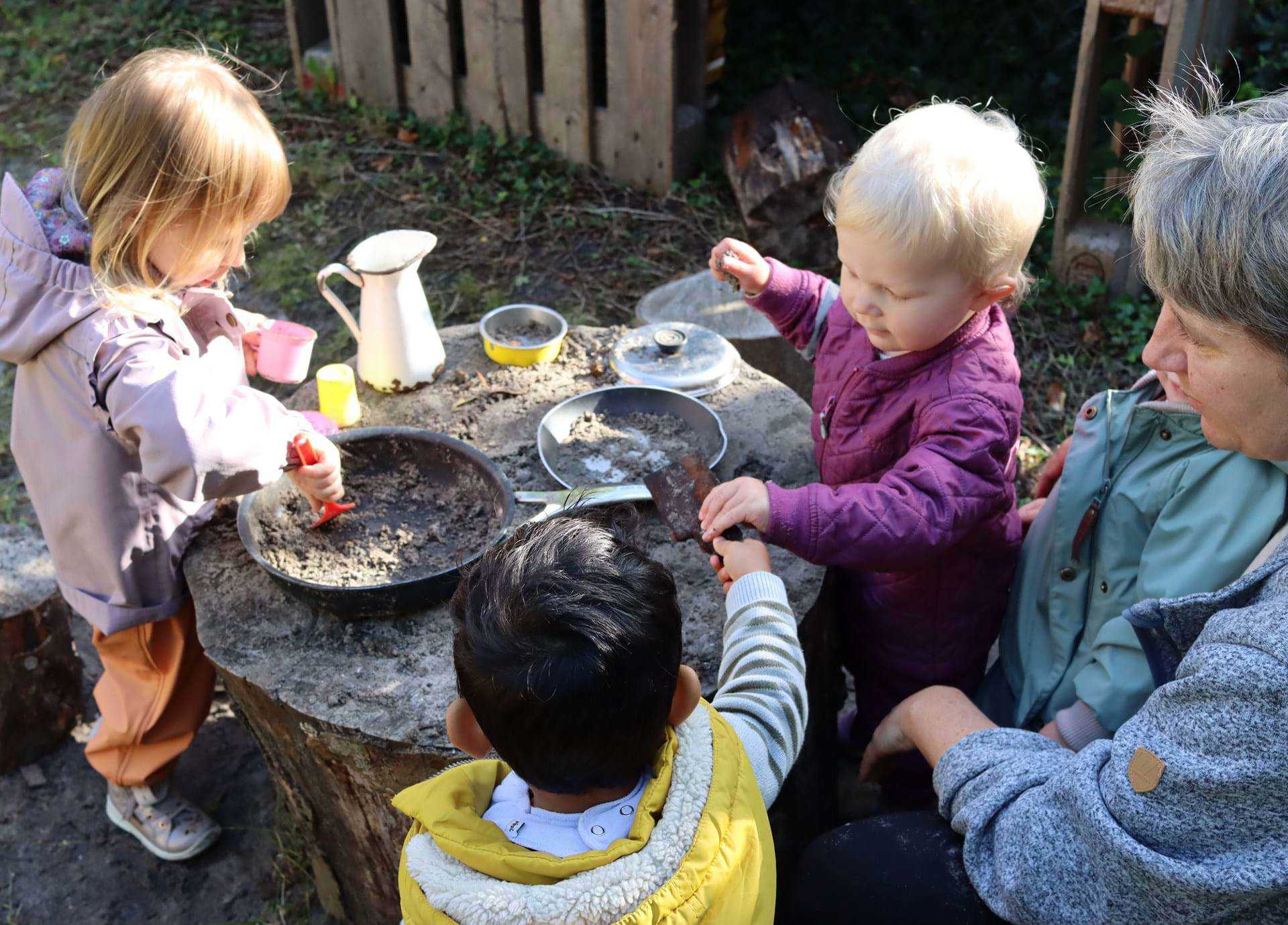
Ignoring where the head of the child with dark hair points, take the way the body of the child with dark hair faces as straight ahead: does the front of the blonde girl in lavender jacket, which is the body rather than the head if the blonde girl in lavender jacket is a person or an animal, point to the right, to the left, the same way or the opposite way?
to the right

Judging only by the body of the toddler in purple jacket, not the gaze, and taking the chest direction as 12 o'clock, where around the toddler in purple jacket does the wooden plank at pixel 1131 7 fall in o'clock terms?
The wooden plank is roughly at 5 o'clock from the toddler in purple jacket.

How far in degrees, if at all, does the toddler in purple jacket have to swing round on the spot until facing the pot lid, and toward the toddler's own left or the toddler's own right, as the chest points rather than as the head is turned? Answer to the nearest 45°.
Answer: approximately 90° to the toddler's own right

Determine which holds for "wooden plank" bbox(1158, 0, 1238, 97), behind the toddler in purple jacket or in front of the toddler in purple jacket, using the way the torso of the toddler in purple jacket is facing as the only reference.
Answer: behind

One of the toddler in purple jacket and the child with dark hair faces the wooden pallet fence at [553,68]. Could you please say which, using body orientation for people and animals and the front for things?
the child with dark hair

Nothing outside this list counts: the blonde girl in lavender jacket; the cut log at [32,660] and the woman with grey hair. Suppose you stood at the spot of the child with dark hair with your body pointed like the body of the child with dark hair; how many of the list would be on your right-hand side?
1

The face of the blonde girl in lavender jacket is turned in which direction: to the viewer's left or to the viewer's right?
to the viewer's right

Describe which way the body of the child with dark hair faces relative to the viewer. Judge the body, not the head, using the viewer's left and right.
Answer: facing away from the viewer

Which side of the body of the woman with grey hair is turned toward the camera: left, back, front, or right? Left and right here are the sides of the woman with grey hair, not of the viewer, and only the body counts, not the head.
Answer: left

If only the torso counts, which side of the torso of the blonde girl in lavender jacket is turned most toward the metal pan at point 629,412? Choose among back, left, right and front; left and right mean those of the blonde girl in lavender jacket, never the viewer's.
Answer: front

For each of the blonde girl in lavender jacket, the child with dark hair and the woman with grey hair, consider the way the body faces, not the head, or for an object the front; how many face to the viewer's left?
1

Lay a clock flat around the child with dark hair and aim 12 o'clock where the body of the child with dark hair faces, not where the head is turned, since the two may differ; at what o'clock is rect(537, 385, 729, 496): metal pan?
The metal pan is roughly at 12 o'clock from the child with dark hair.

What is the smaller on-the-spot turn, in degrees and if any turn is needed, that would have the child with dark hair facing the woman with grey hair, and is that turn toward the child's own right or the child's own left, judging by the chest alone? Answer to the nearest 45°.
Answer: approximately 90° to the child's own right

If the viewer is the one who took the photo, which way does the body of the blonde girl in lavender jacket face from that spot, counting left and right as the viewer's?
facing to the right of the viewer
